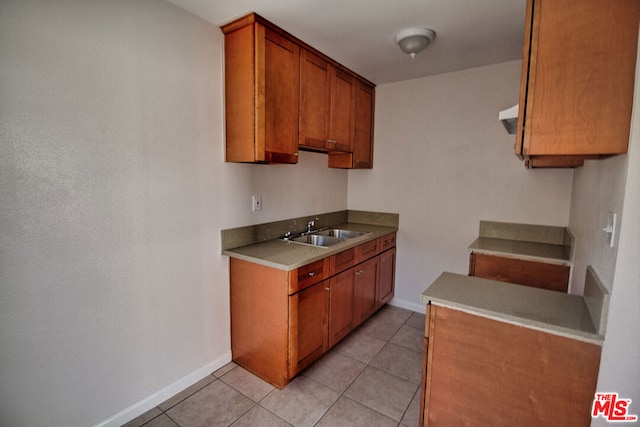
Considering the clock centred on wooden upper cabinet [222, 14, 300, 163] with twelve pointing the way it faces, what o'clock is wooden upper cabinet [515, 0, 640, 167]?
wooden upper cabinet [515, 0, 640, 167] is roughly at 12 o'clock from wooden upper cabinet [222, 14, 300, 163].

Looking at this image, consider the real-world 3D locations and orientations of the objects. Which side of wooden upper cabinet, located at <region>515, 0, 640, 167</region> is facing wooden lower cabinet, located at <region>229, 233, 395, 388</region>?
front

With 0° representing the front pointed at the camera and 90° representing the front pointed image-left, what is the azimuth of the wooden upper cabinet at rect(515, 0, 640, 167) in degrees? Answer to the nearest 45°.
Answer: approximately 90°

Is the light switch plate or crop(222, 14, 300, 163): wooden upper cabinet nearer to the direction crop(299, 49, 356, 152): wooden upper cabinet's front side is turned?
the light switch plate

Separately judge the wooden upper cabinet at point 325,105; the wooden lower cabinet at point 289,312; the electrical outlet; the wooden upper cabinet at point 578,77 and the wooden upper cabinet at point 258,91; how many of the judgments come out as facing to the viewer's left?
1

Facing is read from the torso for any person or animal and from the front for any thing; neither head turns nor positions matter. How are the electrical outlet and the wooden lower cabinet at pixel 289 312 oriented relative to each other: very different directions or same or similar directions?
same or similar directions

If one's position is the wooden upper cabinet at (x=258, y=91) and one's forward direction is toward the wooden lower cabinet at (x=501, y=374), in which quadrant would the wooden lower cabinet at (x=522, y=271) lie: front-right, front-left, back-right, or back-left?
front-left

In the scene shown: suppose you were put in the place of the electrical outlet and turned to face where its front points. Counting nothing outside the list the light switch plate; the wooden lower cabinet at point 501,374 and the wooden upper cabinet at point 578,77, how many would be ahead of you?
3

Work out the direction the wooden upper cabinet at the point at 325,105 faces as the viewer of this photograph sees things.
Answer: facing the viewer and to the right of the viewer

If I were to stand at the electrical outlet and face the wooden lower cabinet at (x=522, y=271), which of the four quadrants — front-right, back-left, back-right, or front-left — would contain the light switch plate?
front-right

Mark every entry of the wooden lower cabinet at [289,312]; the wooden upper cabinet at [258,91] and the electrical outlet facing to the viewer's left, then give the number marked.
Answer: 0

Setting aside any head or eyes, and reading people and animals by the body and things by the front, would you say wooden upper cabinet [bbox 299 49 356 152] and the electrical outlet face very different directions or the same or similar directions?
same or similar directions

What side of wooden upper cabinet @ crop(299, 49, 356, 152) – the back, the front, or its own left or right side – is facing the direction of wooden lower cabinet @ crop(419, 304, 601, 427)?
front

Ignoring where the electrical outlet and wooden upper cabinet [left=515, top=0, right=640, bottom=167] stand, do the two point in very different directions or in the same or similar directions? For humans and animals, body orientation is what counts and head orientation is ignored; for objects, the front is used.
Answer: very different directions

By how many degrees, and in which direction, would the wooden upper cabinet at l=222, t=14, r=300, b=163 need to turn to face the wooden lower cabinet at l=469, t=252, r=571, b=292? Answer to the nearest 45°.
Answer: approximately 45° to its left

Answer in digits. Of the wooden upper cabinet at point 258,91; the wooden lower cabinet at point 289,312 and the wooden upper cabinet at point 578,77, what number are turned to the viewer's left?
1

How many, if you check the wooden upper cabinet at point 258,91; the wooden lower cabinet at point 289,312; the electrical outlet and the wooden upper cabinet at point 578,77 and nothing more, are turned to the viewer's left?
1

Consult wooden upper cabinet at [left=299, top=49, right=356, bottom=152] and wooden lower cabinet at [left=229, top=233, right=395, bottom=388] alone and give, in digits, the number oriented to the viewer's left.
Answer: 0

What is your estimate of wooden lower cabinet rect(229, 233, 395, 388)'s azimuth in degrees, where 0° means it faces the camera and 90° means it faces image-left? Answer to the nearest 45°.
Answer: approximately 315°
